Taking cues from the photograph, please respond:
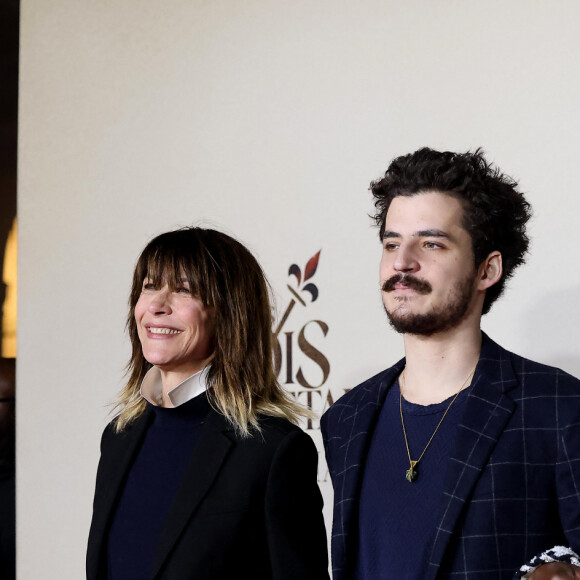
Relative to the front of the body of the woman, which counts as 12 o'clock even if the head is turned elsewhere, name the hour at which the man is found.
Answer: The man is roughly at 8 o'clock from the woman.

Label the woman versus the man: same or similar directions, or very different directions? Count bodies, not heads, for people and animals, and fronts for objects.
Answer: same or similar directions

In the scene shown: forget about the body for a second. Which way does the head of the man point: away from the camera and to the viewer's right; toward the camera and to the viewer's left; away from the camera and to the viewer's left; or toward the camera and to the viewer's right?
toward the camera and to the viewer's left

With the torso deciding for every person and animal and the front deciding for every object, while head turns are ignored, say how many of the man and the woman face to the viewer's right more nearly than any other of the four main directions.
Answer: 0

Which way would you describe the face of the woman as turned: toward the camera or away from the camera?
toward the camera

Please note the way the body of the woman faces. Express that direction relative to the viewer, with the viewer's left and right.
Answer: facing the viewer and to the left of the viewer

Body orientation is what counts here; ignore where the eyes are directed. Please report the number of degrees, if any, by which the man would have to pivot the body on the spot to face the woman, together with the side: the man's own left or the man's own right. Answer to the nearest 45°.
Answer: approximately 45° to the man's own right
